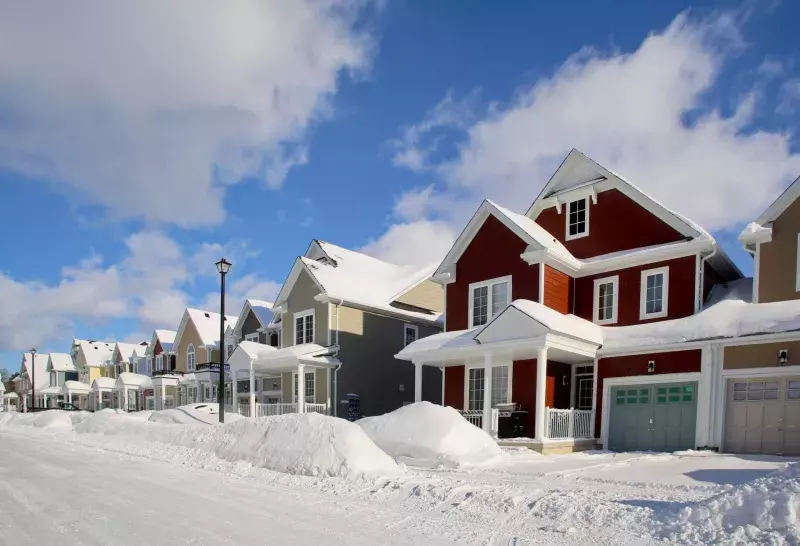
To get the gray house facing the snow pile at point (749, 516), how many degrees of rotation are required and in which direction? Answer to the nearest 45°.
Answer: approximately 45° to its left

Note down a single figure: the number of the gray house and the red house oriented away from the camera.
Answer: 0

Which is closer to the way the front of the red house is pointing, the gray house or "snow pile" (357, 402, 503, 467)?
the snow pile

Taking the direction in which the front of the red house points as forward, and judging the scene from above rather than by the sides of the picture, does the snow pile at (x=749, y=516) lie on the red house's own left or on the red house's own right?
on the red house's own left

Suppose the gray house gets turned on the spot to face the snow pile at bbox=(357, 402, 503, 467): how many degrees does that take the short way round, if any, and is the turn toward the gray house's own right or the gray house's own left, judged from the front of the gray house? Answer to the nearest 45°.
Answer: approximately 45° to the gray house's own left

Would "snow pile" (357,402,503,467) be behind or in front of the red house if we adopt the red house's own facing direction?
in front

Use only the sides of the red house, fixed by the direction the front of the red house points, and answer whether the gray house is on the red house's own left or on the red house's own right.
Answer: on the red house's own right

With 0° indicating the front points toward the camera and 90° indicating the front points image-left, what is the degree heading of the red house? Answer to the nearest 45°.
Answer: approximately 45°

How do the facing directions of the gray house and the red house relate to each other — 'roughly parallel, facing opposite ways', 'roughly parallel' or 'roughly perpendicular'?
roughly parallel
